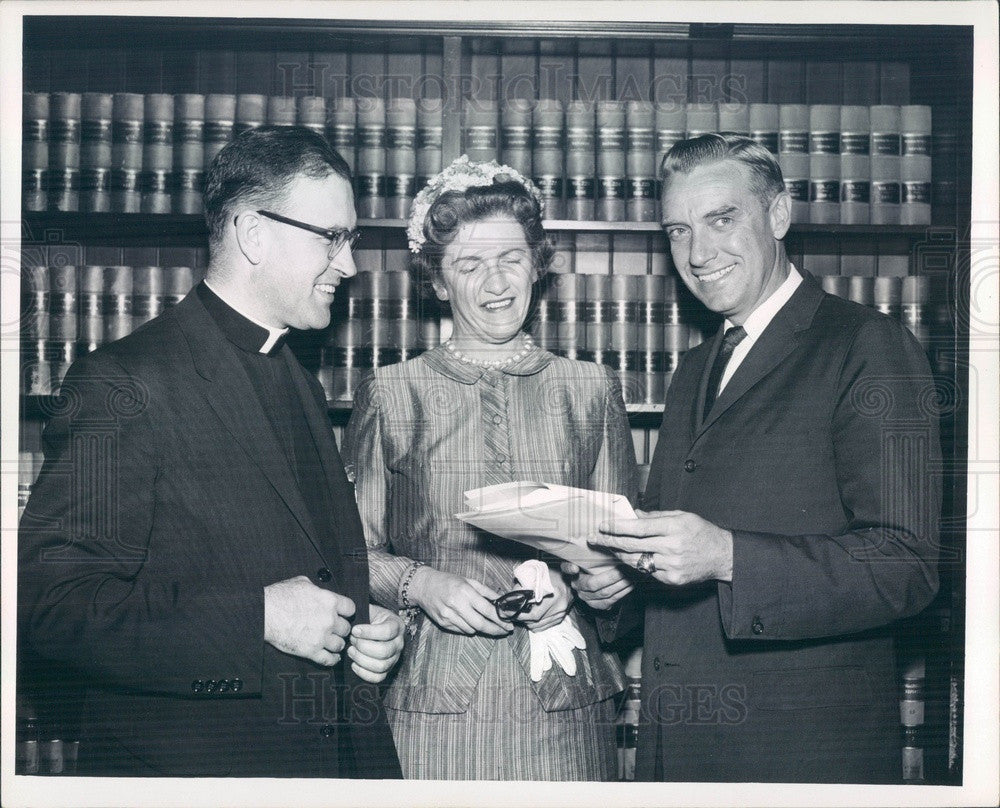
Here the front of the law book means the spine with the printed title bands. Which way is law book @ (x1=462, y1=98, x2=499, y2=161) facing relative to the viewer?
toward the camera

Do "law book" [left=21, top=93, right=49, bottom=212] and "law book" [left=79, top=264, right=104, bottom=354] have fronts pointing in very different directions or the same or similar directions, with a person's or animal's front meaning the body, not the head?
same or similar directions

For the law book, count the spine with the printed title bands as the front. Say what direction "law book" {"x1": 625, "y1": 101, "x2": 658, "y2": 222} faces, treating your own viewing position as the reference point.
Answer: facing the viewer

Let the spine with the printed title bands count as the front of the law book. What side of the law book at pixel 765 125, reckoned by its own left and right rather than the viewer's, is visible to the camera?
front

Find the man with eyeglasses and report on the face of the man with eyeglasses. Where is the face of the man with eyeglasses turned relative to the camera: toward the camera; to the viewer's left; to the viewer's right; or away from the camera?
to the viewer's right

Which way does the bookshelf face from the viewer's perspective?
toward the camera

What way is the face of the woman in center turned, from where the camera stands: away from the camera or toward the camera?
toward the camera

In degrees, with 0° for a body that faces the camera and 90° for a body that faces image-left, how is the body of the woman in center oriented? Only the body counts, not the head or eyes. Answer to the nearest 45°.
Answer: approximately 0°
